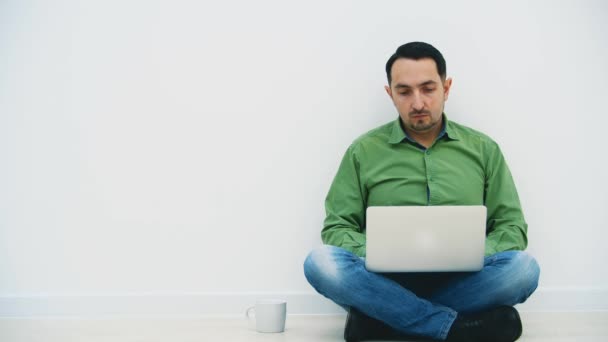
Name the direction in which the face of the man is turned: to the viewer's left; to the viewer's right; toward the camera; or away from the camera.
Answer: toward the camera

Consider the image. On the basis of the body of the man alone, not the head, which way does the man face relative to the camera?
toward the camera

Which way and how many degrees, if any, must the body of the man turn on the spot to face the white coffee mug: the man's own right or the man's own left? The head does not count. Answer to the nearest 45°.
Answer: approximately 45° to the man's own right
